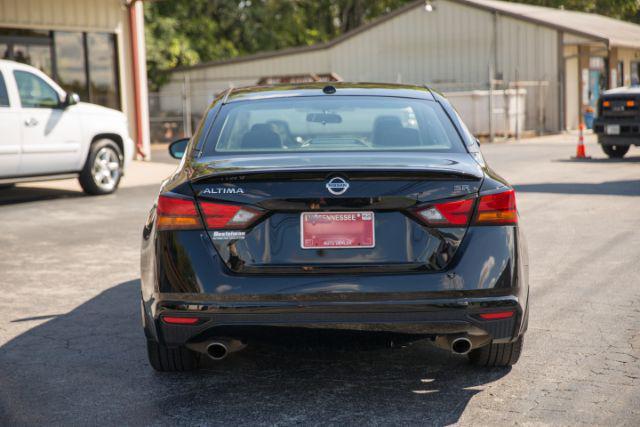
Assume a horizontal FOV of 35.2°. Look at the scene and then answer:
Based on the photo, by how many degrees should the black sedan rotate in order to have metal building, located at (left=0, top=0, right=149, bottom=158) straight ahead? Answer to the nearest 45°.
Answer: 0° — it already faces it

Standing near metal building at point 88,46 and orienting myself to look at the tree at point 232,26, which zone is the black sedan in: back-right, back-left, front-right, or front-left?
back-right

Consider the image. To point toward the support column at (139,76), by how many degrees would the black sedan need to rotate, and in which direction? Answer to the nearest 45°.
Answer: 0° — it already faces it

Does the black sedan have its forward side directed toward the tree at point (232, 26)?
yes

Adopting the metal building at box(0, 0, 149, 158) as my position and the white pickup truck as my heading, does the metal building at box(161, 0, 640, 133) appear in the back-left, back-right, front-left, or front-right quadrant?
back-left

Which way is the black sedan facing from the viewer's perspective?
away from the camera
